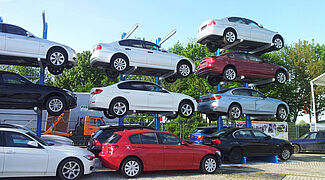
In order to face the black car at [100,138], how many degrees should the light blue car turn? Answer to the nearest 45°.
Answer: approximately 180°

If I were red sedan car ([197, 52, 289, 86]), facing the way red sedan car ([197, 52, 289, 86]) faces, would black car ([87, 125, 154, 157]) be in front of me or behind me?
behind

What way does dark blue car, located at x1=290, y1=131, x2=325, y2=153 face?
to the viewer's left

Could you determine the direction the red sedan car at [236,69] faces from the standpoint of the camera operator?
facing away from the viewer and to the right of the viewer

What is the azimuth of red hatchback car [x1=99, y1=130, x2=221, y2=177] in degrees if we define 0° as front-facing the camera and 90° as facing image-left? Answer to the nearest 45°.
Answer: approximately 270°

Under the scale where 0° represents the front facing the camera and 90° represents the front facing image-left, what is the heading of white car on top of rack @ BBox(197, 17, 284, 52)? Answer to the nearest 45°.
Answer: approximately 225°

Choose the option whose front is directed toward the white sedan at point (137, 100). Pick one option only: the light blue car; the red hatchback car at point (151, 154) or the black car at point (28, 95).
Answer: the black car

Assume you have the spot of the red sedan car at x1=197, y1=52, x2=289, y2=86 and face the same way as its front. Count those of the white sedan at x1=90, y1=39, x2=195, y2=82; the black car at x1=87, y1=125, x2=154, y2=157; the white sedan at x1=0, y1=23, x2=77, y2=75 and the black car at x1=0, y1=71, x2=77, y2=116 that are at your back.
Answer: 4

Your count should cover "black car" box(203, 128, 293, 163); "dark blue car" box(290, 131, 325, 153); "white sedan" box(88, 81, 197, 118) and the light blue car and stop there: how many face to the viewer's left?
1

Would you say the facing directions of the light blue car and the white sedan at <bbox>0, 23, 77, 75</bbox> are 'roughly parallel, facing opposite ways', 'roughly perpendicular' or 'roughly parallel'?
roughly parallel

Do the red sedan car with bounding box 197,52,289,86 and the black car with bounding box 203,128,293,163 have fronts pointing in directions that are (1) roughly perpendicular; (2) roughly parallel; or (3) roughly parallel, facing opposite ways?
roughly parallel

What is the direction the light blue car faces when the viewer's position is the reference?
facing away from the viewer and to the right of the viewer
